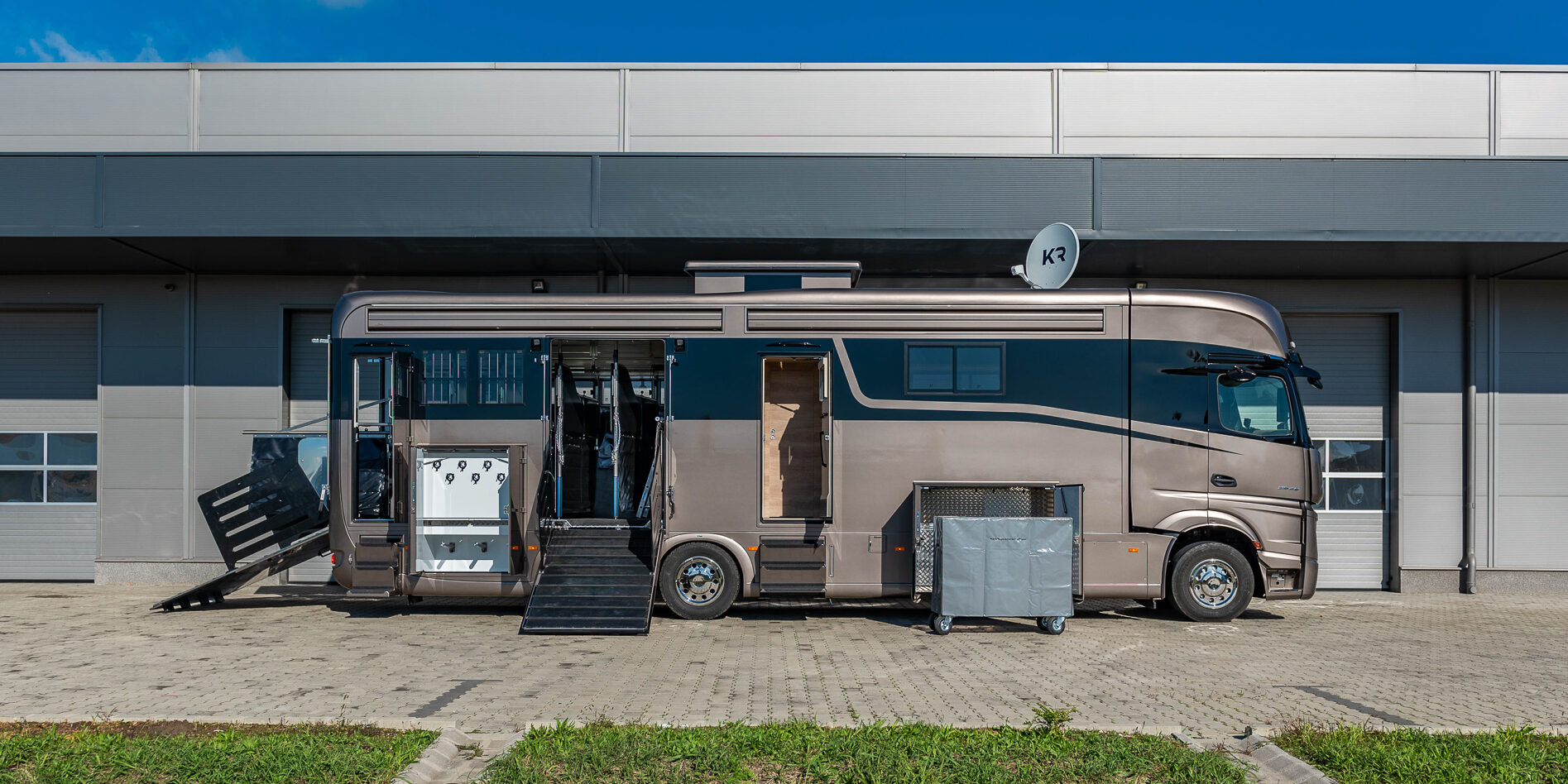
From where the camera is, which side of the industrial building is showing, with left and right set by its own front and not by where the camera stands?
front

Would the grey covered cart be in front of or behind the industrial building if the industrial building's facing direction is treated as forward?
in front
